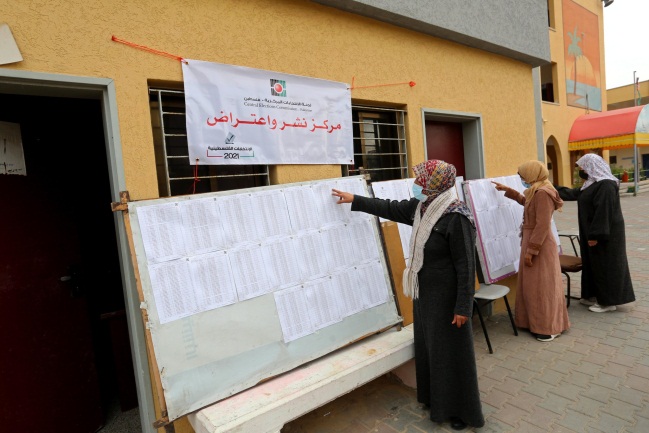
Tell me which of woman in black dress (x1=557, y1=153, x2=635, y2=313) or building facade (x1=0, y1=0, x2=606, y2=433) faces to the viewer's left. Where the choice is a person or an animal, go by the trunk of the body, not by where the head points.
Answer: the woman in black dress

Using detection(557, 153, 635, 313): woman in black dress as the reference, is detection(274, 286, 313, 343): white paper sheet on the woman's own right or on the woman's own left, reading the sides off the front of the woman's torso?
on the woman's own left

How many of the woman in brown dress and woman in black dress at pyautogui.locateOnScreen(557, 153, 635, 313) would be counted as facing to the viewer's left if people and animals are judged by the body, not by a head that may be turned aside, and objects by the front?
2

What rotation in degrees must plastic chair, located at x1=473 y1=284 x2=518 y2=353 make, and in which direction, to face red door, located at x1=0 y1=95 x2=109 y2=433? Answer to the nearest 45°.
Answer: approximately 90° to its right

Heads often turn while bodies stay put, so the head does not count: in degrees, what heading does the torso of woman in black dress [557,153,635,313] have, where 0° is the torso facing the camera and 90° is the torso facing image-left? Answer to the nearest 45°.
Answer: approximately 90°

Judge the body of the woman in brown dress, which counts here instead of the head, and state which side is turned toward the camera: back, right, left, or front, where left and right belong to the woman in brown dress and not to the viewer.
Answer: left

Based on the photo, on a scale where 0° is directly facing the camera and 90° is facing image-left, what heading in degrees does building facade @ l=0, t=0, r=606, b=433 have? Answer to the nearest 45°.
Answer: approximately 315°

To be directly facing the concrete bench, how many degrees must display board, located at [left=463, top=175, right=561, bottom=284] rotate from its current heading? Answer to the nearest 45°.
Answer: approximately 45° to its right

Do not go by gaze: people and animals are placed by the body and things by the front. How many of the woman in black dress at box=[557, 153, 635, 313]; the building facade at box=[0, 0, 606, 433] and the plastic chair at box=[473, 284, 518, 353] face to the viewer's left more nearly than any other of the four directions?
1

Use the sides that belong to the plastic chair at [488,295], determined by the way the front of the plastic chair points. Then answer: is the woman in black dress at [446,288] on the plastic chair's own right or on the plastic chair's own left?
on the plastic chair's own right
